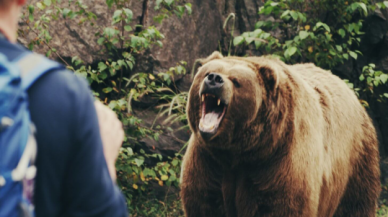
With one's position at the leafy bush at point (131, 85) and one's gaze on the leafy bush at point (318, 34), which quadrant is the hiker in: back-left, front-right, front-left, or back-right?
back-right

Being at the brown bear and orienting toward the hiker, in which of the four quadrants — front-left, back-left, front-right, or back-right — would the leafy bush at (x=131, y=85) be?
back-right

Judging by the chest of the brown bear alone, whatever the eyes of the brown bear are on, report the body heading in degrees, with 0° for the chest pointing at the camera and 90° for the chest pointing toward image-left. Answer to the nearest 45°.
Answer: approximately 45°

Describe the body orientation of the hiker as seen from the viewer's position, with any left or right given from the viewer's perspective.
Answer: facing away from the viewer and to the right of the viewer

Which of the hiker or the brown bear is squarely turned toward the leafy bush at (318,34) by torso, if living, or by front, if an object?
the hiker

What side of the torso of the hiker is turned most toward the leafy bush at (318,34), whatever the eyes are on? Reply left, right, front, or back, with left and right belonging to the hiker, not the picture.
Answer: front

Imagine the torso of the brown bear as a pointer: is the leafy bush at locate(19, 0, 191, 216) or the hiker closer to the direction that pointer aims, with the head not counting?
the hiker

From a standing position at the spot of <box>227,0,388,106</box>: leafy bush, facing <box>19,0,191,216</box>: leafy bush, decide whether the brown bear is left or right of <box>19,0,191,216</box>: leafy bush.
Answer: left

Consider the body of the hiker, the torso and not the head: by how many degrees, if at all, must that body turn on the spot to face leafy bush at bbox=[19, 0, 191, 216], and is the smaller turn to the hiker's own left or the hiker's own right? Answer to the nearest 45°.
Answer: approximately 45° to the hiker's own left

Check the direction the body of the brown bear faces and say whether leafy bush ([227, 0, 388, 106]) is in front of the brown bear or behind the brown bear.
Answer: behind

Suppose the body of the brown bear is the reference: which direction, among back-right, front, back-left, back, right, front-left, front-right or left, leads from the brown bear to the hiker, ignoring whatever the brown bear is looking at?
front-left

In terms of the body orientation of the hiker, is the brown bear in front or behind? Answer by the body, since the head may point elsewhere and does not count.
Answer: in front

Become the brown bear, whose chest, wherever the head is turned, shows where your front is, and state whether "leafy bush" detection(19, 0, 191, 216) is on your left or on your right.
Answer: on your right
